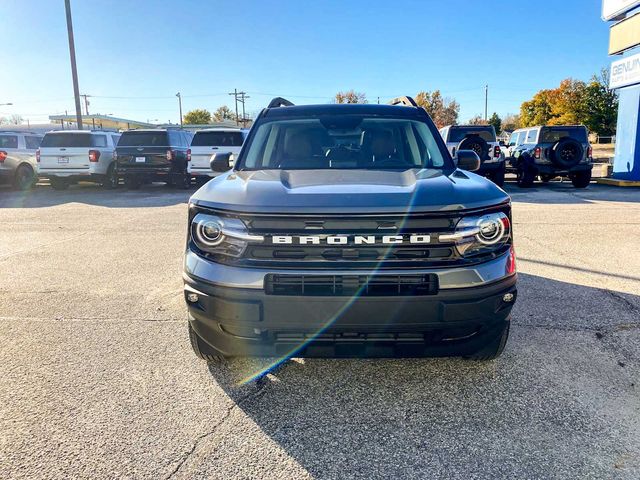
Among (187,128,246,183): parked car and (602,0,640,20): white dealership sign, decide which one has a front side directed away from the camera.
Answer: the parked car

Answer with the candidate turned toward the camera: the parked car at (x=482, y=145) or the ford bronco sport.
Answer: the ford bronco sport

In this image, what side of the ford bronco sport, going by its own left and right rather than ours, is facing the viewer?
front

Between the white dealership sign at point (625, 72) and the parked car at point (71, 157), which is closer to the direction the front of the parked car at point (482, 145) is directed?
the white dealership sign

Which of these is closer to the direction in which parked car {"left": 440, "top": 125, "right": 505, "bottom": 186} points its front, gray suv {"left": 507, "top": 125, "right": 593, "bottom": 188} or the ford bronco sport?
the gray suv

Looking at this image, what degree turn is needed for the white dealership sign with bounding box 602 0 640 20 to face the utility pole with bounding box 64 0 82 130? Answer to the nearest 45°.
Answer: approximately 45° to its right

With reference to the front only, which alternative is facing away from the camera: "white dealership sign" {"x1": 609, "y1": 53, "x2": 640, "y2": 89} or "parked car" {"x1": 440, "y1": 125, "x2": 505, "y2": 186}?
the parked car

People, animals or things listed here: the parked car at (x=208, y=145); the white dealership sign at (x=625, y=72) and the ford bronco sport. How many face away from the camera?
1

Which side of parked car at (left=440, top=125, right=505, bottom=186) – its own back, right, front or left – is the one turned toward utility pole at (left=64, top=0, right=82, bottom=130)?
left

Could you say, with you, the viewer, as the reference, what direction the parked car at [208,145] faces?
facing away from the viewer

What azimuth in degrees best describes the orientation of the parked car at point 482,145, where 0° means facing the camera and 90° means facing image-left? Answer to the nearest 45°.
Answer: approximately 180°
